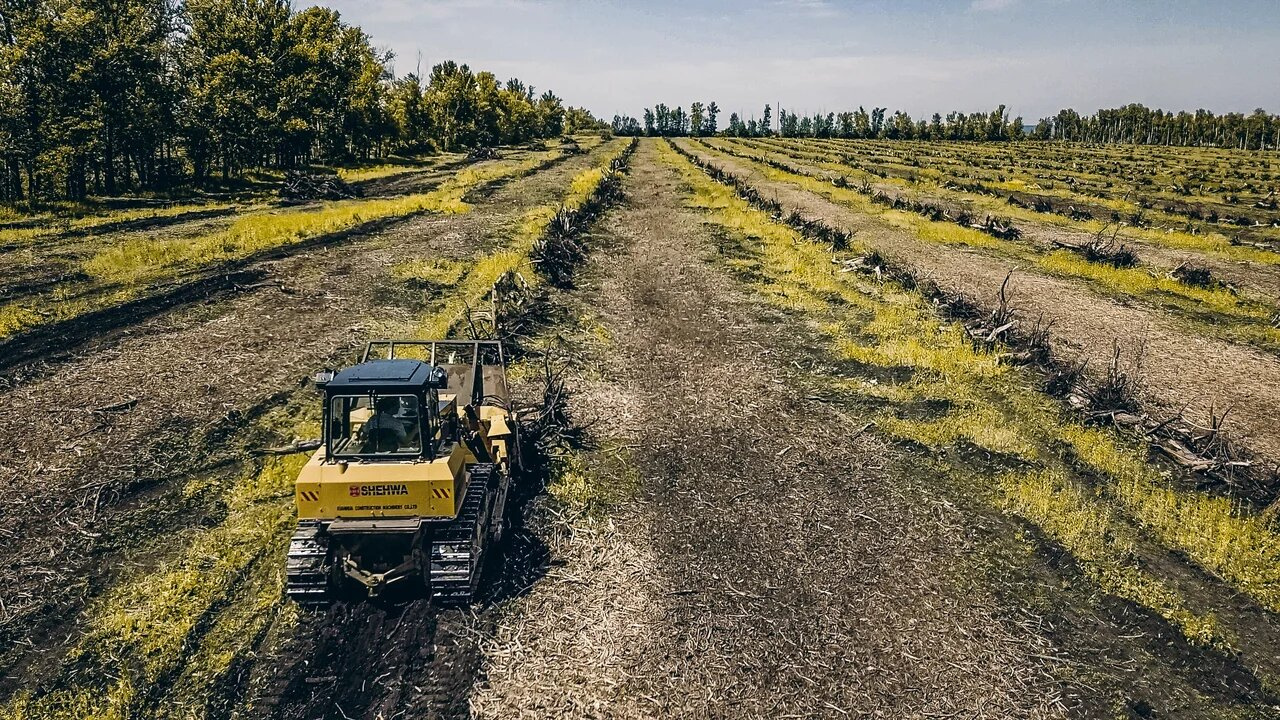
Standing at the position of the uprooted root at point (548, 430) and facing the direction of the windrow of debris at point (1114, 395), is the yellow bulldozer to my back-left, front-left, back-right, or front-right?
back-right

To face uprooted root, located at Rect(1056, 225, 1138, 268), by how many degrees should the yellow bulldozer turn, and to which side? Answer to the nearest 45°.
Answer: approximately 45° to its right

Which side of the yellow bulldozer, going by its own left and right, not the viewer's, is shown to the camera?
back

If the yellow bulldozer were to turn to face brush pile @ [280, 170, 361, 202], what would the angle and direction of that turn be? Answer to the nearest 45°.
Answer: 0° — it already faces it
